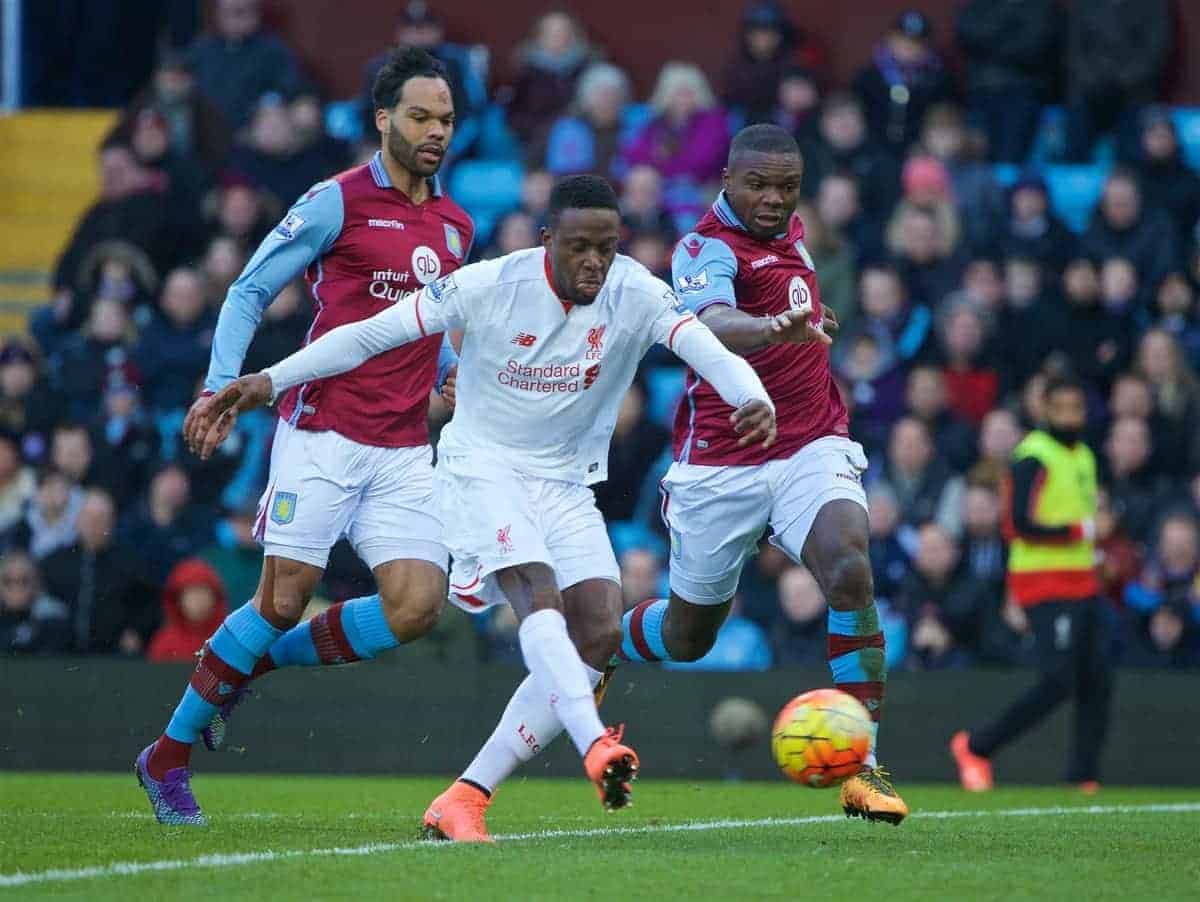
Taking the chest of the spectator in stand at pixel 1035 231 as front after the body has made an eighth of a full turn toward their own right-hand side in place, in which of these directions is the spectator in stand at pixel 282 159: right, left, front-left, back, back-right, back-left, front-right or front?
front-right

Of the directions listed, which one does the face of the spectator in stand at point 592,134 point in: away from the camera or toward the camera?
toward the camera

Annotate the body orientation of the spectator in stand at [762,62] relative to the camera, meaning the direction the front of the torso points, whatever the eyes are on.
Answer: toward the camera

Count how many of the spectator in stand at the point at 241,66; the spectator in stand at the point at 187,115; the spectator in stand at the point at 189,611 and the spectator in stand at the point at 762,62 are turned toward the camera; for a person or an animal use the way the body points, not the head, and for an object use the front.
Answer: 4

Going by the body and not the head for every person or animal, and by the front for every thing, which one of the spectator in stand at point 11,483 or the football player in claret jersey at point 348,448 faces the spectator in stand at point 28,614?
the spectator in stand at point 11,483

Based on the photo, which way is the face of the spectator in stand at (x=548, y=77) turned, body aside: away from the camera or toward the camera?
toward the camera

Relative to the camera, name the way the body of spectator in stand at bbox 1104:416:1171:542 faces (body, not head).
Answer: toward the camera

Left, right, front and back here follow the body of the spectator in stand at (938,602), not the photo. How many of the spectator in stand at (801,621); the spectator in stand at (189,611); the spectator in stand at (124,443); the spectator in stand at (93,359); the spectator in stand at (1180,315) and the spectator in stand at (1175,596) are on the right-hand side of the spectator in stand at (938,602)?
4

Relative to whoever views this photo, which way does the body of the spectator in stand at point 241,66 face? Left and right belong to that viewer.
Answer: facing the viewer

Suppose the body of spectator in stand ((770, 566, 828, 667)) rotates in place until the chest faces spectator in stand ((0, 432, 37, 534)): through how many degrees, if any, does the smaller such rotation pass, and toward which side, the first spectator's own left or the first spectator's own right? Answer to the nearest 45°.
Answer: approximately 90° to the first spectator's own right

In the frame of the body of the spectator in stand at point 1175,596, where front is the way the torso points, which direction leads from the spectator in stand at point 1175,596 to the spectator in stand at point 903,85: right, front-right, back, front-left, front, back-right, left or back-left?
back-right

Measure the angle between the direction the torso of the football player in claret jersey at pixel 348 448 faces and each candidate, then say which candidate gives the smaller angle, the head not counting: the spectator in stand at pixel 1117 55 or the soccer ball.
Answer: the soccer ball

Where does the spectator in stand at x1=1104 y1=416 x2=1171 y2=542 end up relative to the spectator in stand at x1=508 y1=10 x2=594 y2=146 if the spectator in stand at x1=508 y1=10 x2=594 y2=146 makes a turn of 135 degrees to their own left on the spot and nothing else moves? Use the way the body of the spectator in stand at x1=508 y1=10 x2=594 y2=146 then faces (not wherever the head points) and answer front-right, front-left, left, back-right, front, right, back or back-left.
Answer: right
